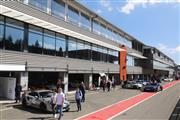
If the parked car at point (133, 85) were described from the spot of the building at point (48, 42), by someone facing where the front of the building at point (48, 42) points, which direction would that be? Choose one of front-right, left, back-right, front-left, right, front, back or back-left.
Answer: left

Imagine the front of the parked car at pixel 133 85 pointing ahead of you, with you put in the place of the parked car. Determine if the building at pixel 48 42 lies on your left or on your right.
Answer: on your right

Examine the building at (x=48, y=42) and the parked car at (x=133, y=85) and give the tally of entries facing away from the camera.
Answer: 0

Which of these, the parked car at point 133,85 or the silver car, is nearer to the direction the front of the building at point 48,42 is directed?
the silver car

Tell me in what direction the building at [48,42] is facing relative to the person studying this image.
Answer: facing the viewer and to the right of the viewer

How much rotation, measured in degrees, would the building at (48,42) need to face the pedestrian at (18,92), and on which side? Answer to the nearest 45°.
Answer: approximately 45° to its right
